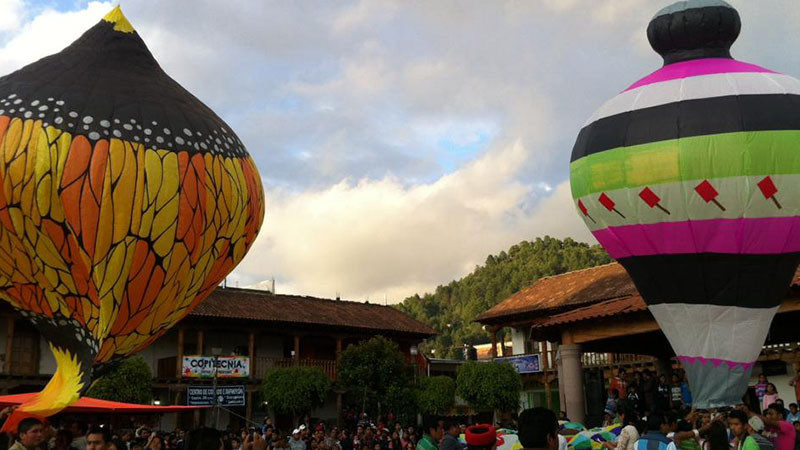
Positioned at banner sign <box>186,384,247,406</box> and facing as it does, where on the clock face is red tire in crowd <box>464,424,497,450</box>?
The red tire in crowd is roughly at 12 o'clock from the banner sign.

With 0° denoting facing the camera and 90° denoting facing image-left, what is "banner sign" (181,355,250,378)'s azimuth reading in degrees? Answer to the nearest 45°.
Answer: approximately 0°

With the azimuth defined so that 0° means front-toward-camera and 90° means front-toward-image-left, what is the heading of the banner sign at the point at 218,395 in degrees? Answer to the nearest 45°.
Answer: approximately 0°

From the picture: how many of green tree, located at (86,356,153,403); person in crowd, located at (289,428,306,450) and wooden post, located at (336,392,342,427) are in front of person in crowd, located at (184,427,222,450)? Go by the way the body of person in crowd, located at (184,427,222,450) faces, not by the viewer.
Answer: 3

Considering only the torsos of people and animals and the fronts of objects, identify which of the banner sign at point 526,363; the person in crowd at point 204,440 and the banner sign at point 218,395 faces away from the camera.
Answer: the person in crowd

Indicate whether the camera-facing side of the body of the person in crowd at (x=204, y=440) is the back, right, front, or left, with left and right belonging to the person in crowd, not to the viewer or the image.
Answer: back

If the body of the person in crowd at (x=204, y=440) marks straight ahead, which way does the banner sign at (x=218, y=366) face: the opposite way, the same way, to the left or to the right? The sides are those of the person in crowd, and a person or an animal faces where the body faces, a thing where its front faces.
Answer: the opposite way

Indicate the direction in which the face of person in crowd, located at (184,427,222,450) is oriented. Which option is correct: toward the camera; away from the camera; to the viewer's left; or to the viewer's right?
away from the camera
